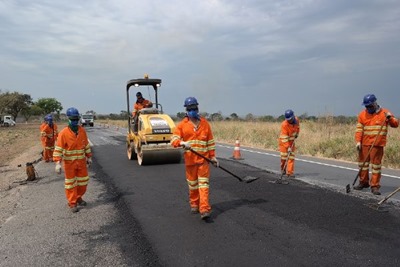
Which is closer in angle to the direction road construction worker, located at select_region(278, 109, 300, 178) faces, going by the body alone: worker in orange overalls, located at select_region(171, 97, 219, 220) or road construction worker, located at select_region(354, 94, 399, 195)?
the worker in orange overalls

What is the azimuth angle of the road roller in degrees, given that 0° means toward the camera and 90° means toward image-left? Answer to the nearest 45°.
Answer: approximately 315°

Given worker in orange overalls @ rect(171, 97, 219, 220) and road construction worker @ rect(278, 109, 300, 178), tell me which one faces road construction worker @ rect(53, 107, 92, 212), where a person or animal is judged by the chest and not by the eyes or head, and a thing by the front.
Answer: road construction worker @ rect(278, 109, 300, 178)

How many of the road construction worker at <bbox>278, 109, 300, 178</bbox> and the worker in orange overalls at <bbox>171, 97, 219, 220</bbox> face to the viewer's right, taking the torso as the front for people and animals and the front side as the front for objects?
0

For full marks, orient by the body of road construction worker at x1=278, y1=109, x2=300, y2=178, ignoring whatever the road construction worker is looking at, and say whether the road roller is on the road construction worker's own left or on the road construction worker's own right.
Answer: on the road construction worker's own right

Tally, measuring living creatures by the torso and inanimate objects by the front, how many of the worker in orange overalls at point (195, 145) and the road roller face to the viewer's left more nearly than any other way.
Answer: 0

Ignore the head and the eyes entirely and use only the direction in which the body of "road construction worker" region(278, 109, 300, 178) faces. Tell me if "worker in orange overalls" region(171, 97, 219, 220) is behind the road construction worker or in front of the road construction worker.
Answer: in front

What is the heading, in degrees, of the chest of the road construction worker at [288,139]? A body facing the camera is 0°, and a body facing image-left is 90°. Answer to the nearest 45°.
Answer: approximately 45°
